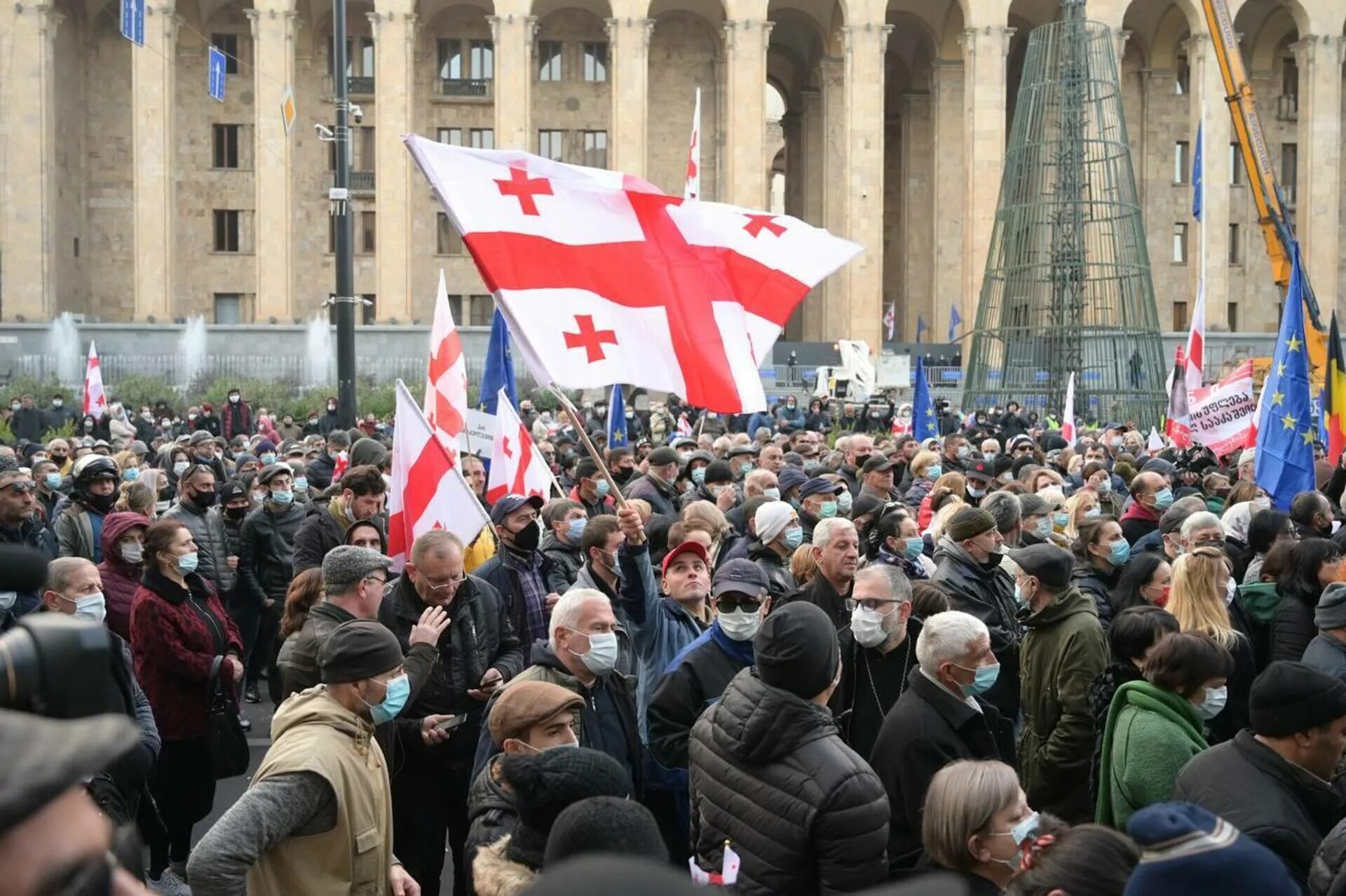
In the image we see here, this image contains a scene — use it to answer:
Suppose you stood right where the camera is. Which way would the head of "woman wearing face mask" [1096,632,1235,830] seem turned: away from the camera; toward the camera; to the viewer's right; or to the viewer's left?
to the viewer's right

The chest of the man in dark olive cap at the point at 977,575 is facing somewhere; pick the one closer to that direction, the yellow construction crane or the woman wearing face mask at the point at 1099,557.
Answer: the woman wearing face mask

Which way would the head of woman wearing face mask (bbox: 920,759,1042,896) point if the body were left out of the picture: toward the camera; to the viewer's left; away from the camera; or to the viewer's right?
to the viewer's right

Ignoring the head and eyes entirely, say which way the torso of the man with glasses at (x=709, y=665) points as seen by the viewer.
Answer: toward the camera

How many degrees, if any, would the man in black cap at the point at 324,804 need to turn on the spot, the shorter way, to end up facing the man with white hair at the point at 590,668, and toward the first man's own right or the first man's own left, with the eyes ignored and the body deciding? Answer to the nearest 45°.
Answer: approximately 45° to the first man's own left

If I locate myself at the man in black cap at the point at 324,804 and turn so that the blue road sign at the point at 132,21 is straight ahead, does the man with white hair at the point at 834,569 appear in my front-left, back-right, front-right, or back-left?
front-right

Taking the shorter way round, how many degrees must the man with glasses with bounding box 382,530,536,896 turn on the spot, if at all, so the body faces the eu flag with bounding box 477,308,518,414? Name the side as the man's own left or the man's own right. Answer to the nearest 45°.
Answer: approximately 180°

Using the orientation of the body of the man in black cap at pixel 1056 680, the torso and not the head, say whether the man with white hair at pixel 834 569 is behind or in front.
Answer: in front

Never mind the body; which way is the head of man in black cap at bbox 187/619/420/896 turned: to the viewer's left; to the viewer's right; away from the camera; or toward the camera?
to the viewer's right

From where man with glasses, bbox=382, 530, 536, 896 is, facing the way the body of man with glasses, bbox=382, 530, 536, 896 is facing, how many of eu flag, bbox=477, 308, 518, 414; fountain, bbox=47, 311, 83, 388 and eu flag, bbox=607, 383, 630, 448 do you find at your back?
3
